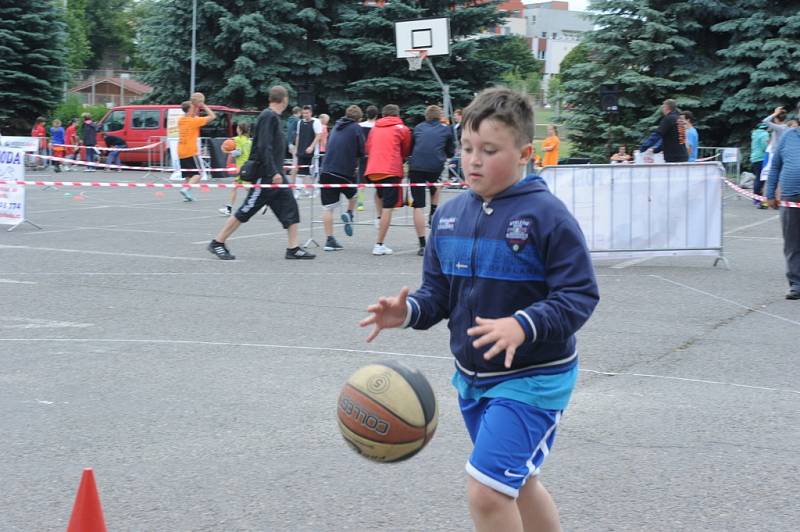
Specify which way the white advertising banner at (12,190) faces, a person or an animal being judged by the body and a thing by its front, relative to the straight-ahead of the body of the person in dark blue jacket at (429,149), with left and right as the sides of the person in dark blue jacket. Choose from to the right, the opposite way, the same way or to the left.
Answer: the opposite way

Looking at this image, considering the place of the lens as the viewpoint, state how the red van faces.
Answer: facing to the left of the viewer

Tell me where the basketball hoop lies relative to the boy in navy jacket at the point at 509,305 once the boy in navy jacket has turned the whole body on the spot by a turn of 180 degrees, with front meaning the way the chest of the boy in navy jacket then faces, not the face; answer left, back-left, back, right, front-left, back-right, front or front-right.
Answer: front-left

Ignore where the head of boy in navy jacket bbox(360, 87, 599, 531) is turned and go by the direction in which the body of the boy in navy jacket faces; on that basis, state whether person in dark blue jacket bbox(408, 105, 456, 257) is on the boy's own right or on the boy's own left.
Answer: on the boy's own right
